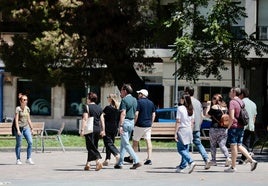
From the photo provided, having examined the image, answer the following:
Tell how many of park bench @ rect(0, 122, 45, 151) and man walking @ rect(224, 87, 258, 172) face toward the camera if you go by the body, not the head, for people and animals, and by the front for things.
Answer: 1

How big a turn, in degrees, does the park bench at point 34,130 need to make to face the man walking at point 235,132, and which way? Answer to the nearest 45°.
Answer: approximately 45° to its left

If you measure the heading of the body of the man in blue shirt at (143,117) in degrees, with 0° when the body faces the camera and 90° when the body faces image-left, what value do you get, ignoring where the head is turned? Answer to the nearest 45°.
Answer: approximately 135°

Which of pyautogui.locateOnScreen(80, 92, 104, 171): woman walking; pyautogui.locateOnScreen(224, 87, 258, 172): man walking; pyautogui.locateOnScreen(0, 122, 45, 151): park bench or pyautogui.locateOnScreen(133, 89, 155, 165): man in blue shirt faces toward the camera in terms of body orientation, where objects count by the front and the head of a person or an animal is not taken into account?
the park bench

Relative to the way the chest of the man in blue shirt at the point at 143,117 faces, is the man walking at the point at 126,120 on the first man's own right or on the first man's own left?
on the first man's own left

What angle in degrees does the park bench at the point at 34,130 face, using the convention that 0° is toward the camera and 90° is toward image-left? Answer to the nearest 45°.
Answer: approximately 0°

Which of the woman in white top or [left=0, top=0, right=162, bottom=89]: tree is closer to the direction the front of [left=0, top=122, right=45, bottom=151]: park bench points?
the woman in white top
